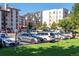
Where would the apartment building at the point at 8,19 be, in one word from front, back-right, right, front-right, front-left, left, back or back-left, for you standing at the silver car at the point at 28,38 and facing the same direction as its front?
back-right

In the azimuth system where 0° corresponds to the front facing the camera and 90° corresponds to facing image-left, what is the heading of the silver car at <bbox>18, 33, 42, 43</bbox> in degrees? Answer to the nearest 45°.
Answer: approximately 315°

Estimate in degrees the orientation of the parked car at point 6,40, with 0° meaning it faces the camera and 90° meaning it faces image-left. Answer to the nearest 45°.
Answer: approximately 315°
